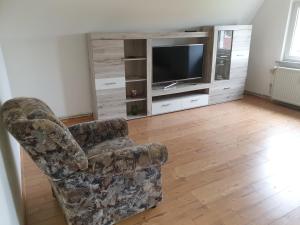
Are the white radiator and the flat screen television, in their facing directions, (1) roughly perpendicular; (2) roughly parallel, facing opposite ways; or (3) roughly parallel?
roughly perpendicular

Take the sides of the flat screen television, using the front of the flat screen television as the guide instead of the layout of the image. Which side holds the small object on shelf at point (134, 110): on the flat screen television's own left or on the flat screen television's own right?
on the flat screen television's own right

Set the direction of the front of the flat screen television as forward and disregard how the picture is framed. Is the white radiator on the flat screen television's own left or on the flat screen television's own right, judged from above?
on the flat screen television's own left

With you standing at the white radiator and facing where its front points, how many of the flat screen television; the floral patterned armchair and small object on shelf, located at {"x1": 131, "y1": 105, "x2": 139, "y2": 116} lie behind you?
0

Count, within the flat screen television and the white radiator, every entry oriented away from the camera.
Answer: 0

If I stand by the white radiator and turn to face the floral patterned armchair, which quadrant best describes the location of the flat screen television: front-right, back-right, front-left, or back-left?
front-right

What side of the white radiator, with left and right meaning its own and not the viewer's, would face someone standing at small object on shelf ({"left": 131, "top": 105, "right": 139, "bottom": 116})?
front

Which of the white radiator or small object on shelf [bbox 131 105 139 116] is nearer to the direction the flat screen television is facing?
the white radiator

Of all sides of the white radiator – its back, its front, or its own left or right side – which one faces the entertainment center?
front

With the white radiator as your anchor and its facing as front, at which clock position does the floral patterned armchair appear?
The floral patterned armchair is roughly at 11 o'clock from the white radiator.

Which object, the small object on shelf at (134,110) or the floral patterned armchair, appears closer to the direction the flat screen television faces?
the floral patterned armchair

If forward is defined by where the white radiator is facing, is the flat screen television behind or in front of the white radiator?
in front

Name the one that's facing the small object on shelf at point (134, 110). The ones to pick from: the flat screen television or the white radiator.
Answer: the white radiator

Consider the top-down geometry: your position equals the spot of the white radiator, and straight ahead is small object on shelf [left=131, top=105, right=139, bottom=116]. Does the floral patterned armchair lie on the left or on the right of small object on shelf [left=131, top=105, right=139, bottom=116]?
left
